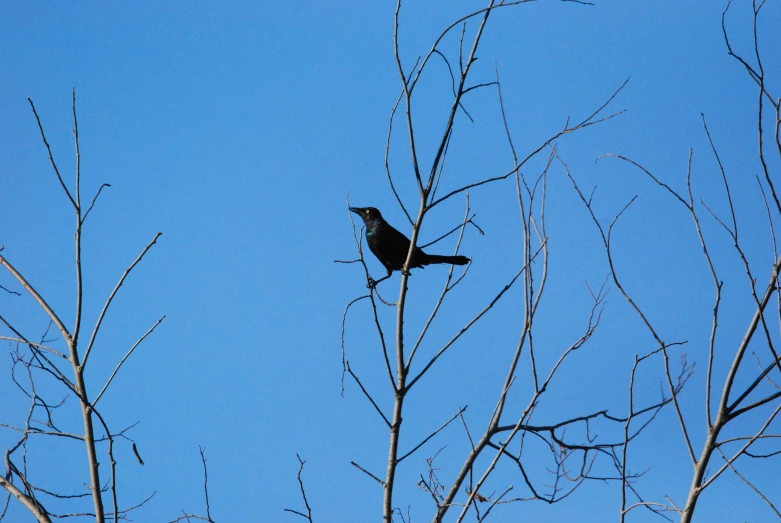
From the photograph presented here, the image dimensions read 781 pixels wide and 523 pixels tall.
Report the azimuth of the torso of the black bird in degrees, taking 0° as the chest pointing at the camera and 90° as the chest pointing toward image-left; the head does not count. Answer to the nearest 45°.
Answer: approximately 90°
